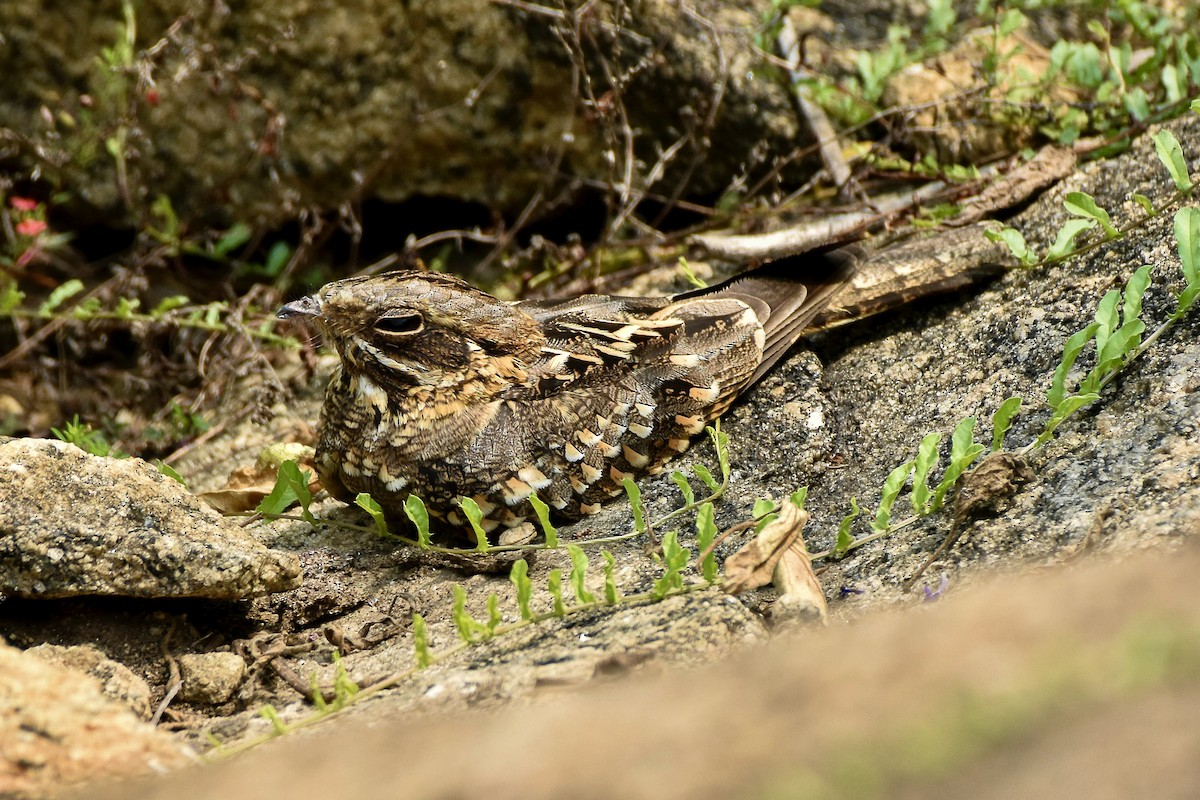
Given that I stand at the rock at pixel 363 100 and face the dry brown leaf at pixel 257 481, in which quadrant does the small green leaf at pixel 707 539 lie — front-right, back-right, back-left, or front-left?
front-left

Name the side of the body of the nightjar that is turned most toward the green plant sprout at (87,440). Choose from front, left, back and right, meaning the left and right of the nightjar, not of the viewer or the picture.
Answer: front

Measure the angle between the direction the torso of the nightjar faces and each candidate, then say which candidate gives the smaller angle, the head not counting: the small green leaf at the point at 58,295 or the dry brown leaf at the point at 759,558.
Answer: the small green leaf

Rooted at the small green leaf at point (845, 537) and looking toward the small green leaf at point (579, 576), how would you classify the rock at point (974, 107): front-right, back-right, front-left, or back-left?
back-right

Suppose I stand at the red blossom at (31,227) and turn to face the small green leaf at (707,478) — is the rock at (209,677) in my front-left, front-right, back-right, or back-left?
front-right

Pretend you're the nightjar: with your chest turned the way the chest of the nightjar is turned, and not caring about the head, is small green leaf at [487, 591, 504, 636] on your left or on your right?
on your left

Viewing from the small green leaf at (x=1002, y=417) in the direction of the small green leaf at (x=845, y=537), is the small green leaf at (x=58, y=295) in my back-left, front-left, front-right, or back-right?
front-right

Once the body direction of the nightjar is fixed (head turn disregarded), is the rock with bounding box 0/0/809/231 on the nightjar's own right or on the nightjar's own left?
on the nightjar's own right

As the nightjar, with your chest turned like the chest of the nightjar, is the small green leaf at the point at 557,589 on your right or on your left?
on your left

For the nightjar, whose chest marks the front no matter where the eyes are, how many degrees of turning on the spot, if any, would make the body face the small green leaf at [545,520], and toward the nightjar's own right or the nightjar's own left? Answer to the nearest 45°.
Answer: approximately 90° to the nightjar's own left

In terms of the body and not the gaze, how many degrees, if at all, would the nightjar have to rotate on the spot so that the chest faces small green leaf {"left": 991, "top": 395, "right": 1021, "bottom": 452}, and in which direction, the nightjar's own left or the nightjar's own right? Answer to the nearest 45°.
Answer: approximately 135° to the nightjar's own left

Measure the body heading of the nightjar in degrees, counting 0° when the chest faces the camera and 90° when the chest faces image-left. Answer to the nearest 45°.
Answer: approximately 90°

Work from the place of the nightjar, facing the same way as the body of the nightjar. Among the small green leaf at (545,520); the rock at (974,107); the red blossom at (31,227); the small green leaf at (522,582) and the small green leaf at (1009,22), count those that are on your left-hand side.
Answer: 2
